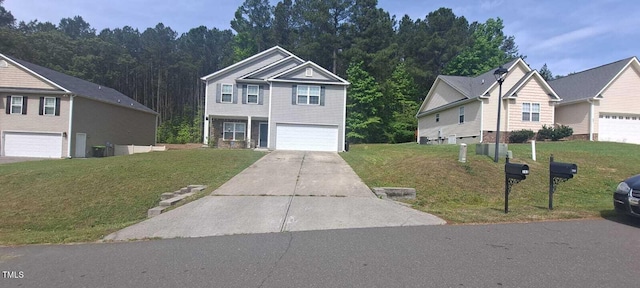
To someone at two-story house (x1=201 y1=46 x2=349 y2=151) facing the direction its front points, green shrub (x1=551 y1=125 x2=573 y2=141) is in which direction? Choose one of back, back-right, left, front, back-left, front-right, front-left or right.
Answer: left

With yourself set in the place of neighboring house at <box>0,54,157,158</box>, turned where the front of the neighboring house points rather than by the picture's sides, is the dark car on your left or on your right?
on your left

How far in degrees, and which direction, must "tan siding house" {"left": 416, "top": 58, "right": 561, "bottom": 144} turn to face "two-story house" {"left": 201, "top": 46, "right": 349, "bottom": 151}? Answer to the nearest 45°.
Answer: approximately 90° to its right

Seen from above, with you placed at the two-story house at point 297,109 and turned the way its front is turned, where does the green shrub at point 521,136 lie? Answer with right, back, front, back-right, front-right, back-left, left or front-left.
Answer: left

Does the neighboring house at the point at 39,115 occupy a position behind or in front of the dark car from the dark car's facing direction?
in front

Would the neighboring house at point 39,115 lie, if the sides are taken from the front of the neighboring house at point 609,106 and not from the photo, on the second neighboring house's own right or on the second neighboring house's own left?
on the second neighboring house's own right

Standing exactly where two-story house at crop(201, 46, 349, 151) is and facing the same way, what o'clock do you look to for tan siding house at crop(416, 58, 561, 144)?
The tan siding house is roughly at 9 o'clock from the two-story house.

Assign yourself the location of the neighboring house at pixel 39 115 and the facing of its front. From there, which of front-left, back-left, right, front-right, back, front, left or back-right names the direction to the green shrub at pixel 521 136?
left

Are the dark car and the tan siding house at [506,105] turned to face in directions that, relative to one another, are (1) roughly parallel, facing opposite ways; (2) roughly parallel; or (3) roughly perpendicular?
roughly perpendicular

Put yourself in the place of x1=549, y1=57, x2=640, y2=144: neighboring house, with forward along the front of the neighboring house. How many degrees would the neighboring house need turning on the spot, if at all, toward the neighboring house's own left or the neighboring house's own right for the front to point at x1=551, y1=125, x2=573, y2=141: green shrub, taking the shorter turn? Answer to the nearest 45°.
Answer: approximately 90° to the neighboring house's own right

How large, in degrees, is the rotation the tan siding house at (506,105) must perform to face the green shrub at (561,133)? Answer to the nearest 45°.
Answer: approximately 45° to its left
